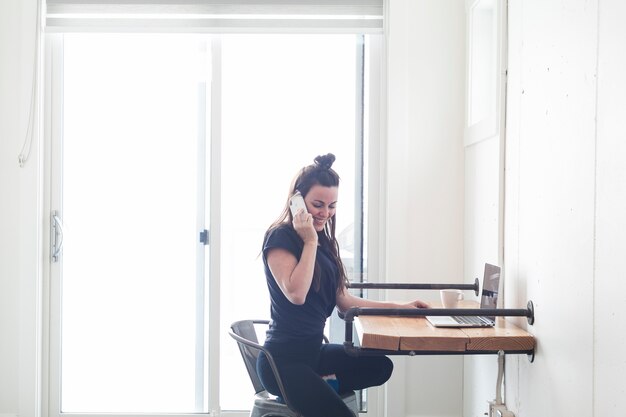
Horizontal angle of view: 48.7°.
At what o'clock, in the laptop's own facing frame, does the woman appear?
The woman is roughly at 11 o'clock from the laptop.

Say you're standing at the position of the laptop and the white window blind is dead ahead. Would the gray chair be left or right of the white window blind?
left

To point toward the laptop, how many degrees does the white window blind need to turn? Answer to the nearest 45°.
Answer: approximately 45° to its left

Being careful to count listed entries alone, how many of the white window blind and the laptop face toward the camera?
1

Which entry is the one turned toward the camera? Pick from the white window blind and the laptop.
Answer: the white window blind

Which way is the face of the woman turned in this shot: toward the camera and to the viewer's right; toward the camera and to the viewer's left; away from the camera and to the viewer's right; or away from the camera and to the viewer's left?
toward the camera and to the viewer's right

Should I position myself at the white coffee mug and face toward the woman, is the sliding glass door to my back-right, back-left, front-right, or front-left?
front-right

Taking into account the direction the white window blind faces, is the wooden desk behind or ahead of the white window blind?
ahead

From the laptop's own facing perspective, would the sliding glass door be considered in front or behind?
in front

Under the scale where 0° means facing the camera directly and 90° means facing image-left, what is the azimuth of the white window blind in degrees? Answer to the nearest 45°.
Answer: approximately 0°

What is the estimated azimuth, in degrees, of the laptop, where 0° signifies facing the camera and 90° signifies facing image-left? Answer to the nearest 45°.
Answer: approximately 90°

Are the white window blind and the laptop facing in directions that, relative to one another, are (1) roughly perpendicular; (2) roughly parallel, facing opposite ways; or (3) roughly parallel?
roughly perpendicular
